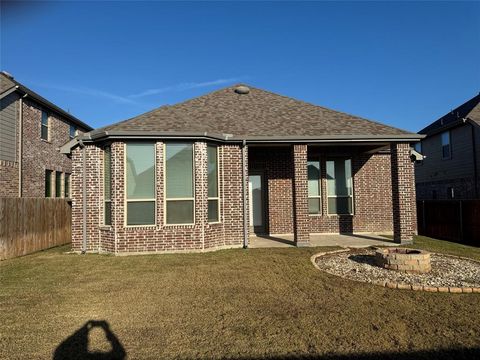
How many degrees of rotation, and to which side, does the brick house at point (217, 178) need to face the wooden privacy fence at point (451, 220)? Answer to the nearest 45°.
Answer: approximately 90° to its right

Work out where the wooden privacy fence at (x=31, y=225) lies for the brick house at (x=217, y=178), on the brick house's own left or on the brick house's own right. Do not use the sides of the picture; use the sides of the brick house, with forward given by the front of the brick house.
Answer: on the brick house's own left

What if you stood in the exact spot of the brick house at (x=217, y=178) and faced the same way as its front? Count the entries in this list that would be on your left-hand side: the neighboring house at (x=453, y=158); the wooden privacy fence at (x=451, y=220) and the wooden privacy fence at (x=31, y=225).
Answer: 1

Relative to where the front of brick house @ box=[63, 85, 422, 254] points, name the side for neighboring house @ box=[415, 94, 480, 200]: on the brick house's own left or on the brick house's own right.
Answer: on the brick house's own right

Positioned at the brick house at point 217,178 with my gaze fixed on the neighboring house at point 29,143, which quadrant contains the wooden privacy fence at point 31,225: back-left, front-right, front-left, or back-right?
front-left

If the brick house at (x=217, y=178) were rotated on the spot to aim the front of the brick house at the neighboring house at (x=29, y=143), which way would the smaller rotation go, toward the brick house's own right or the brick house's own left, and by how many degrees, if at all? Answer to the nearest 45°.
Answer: approximately 45° to the brick house's own left

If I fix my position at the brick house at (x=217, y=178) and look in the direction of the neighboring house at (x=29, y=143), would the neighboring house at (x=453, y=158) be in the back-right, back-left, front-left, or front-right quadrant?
back-right

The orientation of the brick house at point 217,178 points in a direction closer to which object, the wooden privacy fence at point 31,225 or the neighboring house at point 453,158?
the neighboring house

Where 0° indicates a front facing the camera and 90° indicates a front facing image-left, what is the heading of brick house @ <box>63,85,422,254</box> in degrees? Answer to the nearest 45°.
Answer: approximately 180°

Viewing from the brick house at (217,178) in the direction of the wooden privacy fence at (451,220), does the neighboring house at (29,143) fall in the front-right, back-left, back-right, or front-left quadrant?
back-left
